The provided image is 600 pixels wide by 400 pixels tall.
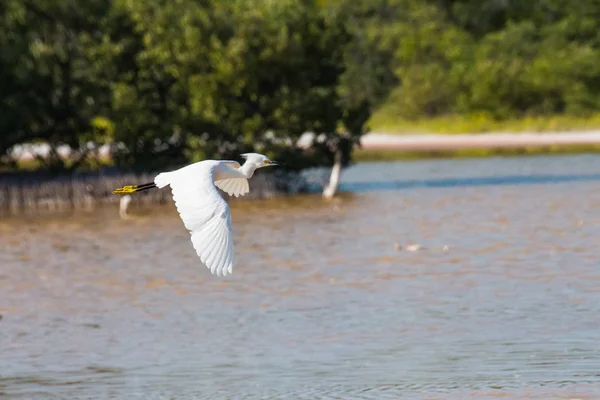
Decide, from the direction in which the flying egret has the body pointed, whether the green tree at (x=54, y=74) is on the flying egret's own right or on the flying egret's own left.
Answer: on the flying egret's own left

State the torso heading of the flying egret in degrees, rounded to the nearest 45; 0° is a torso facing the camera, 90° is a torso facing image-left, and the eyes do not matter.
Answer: approximately 270°
